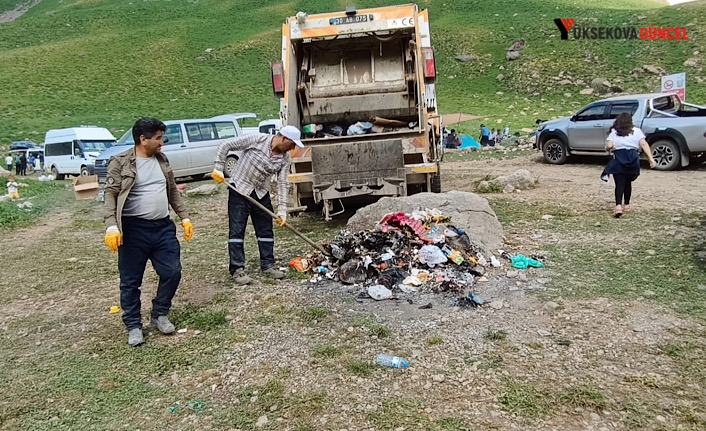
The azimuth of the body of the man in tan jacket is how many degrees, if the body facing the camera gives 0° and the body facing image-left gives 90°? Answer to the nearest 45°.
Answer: approximately 315°

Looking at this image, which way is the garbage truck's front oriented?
away from the camera

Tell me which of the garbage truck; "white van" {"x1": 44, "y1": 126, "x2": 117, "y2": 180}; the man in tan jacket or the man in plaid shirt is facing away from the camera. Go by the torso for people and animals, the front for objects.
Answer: the garbage truck

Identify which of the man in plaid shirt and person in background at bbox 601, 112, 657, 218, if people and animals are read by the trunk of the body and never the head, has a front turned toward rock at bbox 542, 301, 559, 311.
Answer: the man in plaid shirt

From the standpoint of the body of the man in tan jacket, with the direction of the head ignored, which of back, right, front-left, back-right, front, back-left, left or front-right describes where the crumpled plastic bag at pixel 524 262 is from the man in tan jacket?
front-left

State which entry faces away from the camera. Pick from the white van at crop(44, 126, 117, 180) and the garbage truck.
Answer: the garbage truck

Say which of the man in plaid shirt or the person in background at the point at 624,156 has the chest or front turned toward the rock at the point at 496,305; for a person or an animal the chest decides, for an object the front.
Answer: the man in plaid shirt

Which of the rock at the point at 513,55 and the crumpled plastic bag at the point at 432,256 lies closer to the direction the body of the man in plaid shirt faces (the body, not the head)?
the crumpled plastic bag

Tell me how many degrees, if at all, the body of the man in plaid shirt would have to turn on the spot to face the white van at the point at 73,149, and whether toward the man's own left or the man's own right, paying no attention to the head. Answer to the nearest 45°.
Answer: approximately 135° to the man's own left

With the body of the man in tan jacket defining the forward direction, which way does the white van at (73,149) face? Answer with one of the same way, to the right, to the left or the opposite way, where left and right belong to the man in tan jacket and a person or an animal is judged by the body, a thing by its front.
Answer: the same way

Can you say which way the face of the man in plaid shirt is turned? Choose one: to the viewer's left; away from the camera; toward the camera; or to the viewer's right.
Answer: to the viewer's right

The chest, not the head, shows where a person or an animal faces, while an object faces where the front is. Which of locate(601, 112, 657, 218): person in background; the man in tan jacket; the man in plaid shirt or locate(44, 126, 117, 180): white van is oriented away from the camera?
the person in background

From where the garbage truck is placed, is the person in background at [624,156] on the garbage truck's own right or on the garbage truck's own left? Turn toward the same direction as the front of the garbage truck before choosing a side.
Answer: on the garbage truck's own right

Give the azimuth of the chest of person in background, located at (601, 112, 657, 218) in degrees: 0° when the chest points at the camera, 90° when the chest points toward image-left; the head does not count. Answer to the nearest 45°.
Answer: approximately 180°
